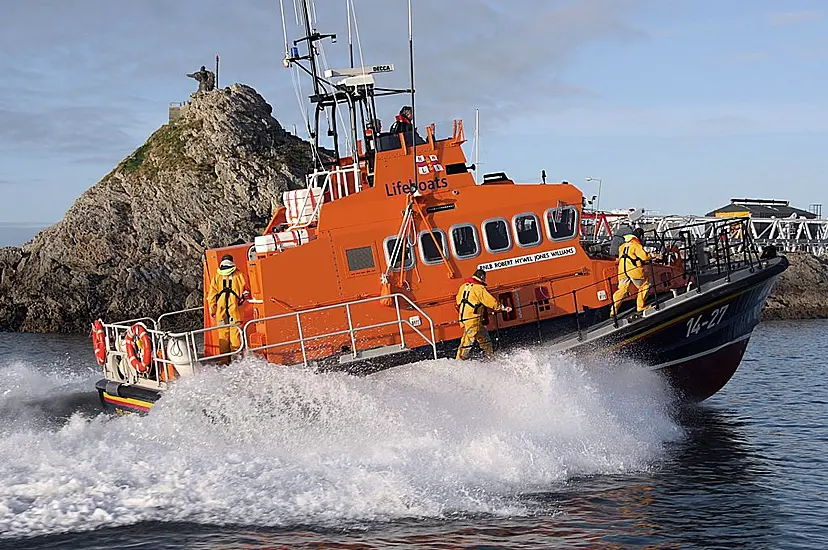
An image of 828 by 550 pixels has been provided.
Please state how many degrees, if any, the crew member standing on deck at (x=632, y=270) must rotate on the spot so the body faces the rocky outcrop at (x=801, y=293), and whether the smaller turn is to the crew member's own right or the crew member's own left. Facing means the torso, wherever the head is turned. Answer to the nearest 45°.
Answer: approximately 45° to the crew member's own left

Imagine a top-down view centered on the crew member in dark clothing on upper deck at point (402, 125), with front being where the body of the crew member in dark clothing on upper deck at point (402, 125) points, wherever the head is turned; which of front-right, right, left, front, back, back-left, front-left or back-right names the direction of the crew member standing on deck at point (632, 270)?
front

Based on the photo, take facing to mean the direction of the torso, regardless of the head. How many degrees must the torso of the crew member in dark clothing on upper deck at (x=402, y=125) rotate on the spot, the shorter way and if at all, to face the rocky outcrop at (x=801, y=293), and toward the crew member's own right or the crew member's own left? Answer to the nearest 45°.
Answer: approximately 45° to the crew member's own left

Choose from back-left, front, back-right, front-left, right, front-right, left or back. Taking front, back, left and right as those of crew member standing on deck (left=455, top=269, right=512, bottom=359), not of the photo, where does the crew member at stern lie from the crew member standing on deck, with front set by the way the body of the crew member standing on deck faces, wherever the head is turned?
back-left

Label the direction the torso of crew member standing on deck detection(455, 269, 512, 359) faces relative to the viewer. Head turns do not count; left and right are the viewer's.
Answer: facing away from the viewer and to the right of the viewer

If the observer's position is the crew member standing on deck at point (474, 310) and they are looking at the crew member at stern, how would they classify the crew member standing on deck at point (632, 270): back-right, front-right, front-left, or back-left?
back-right

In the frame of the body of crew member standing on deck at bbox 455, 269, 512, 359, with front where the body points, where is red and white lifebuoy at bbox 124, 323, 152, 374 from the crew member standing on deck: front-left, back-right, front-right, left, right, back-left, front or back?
back-left

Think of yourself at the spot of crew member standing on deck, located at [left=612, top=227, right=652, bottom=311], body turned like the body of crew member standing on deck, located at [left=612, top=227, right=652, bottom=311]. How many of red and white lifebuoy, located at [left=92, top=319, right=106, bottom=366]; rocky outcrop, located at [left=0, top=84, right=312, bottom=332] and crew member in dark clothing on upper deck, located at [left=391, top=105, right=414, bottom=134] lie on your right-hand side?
0

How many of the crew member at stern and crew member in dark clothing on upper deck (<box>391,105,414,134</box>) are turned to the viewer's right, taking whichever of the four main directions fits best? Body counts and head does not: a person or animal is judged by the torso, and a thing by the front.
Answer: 1

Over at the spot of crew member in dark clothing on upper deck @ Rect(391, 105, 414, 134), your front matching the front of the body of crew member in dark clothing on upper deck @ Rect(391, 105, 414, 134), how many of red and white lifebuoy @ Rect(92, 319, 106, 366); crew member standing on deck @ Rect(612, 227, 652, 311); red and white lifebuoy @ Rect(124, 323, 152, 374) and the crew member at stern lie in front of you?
1
